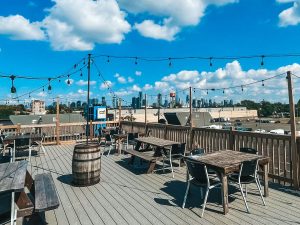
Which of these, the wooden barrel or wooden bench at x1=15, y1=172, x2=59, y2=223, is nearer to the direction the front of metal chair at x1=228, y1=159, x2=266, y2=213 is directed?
the wooden barrel

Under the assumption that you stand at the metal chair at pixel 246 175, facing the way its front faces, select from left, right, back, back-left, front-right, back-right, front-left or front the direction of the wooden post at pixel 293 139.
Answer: right

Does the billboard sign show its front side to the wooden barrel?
yes

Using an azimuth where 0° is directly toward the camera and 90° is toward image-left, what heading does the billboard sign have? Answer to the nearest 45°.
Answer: approximately 0°

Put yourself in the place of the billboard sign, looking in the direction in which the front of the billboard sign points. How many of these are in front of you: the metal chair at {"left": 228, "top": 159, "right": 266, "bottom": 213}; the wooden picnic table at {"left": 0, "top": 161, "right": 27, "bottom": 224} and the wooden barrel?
3

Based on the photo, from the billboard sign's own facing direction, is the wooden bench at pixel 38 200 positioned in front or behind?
in front

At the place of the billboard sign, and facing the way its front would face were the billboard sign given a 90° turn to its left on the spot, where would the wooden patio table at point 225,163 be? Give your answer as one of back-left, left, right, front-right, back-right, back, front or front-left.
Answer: right

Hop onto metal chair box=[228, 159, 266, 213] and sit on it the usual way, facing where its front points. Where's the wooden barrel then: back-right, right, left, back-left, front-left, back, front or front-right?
front-left

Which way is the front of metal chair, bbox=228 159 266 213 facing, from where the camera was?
facing away from the viewer and to the left of the viewer

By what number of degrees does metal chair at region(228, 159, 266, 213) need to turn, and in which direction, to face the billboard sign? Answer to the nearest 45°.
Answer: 0° — it already faces it

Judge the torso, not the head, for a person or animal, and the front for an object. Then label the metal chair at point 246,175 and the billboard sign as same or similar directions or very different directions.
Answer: very different directions

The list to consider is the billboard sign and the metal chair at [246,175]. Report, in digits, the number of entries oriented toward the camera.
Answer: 1

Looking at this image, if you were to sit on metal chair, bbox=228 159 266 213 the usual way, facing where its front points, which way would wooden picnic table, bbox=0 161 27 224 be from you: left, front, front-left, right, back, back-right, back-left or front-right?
left
